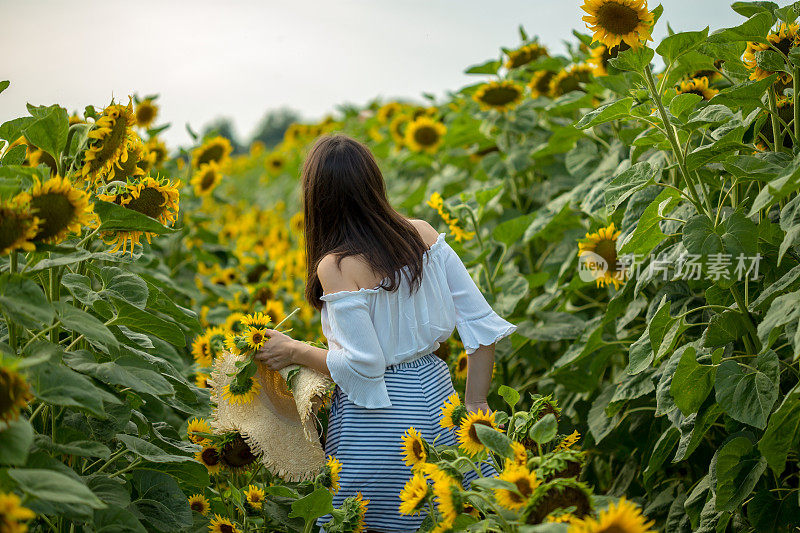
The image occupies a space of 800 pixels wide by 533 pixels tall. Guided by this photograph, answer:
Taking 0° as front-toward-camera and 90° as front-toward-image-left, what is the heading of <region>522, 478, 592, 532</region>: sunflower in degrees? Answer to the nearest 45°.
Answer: approximately 0°

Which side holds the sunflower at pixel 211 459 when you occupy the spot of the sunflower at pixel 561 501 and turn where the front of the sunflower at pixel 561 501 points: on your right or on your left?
on your right

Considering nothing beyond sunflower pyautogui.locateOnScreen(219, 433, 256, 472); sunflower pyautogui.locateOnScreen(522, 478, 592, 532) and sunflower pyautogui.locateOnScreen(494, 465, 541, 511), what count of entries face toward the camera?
3

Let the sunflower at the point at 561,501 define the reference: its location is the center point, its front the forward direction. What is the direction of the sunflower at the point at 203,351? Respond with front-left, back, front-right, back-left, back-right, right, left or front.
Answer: back-right

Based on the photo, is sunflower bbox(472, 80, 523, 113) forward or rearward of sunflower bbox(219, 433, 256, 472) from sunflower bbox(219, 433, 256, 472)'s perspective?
rearward

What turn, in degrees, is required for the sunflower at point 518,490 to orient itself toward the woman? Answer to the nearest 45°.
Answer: approximately 135° to its right

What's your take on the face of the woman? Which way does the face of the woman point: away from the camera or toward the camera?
away from the camera
